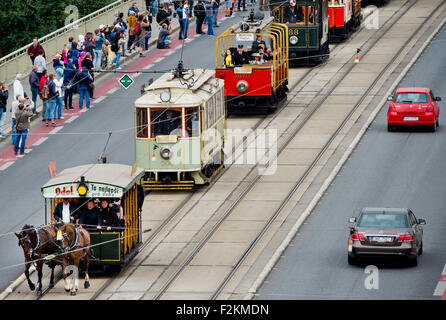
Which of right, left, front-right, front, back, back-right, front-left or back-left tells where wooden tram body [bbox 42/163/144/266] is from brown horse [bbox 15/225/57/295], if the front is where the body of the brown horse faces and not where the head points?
back

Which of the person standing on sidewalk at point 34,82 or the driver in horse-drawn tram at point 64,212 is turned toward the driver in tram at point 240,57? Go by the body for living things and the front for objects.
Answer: the person standing on sidewalk

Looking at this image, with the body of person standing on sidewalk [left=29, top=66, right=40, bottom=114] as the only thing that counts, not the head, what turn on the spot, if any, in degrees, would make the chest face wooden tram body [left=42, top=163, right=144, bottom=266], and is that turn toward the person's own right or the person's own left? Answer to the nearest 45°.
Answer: approximately 90° to the person's own right

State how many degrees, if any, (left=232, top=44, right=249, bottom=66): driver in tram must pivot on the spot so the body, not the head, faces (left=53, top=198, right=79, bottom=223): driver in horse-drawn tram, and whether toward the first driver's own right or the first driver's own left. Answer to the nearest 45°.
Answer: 0° — they already face them

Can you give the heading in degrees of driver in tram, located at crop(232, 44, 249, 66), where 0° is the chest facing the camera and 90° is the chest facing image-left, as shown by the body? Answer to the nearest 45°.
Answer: approximately 0°

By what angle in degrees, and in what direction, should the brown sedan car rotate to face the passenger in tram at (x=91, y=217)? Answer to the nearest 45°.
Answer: approximately 90° to its left

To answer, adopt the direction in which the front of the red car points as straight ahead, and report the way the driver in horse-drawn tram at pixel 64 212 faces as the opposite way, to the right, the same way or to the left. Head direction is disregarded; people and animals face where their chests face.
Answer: the opposite way

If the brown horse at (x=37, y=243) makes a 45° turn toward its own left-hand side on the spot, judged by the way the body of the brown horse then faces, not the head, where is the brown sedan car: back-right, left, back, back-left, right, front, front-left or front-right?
left

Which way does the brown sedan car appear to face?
away from the camera

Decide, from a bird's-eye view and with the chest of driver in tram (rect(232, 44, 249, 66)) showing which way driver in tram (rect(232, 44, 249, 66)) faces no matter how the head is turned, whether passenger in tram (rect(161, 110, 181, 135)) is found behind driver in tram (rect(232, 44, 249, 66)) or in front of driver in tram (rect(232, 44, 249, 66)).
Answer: in front

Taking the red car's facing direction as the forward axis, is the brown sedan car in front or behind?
behind
